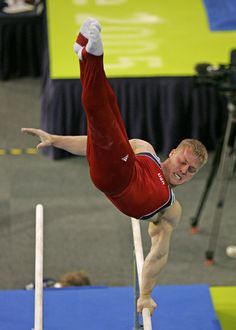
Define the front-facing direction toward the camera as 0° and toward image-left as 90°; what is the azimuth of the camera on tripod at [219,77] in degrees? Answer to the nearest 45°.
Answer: approximately 90°

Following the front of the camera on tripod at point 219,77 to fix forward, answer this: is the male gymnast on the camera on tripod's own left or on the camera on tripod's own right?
on the camera on tripod's own left
